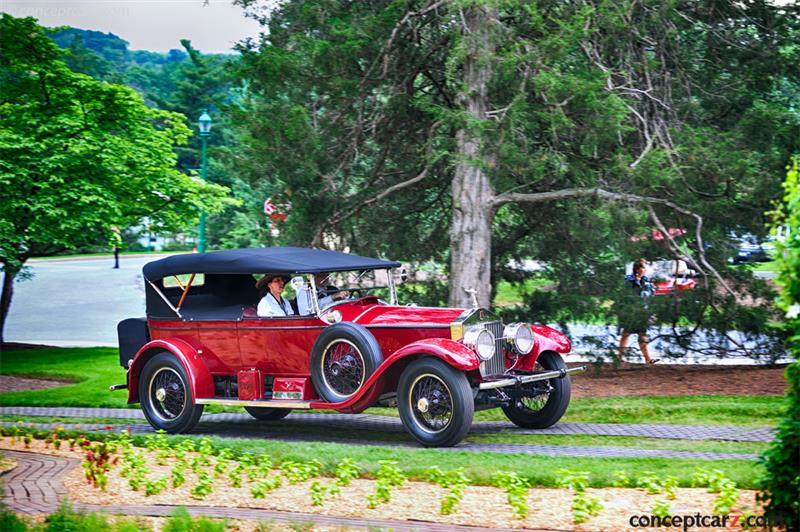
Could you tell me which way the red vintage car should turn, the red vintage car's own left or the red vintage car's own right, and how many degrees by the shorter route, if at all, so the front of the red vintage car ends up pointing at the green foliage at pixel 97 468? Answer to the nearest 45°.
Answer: approximately 90° to the red vintage car's own right

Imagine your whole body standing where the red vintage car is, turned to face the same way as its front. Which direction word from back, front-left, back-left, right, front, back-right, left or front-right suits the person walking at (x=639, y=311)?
left

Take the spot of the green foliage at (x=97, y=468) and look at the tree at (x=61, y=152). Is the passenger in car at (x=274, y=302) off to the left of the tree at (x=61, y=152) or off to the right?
right

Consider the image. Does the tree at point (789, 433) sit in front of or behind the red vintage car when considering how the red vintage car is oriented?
in front

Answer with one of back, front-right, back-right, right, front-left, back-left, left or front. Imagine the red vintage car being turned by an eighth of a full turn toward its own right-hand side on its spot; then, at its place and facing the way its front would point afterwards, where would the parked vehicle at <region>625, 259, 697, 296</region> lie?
back-left

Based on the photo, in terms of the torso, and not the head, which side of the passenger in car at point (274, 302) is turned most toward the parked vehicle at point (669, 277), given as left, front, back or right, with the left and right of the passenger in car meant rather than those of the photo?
left

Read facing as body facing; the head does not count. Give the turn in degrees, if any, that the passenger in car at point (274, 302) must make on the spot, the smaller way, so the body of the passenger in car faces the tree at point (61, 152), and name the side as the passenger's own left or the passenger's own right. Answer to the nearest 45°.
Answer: approximately 180°

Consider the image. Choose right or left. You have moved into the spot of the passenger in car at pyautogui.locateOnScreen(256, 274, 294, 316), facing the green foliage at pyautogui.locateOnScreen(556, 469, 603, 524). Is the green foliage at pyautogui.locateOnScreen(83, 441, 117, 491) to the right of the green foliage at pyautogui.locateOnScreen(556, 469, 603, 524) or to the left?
right

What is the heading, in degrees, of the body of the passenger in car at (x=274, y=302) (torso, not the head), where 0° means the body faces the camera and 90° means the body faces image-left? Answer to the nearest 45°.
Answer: approximately 315°

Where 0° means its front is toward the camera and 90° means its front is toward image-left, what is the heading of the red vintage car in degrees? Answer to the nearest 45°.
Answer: approximately 315°

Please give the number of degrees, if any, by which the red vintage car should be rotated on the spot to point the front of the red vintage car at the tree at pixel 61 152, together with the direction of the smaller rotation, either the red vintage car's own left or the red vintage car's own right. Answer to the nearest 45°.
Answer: approximately 180°

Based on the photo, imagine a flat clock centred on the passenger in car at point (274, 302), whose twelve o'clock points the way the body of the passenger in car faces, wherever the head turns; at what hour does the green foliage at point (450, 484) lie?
The green foliage is roughly at 1 o'clock from the passenger in car.

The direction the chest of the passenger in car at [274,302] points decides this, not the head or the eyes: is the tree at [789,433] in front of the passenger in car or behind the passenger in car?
in front

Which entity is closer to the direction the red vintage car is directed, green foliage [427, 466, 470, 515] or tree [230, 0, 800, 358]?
the green foliage
